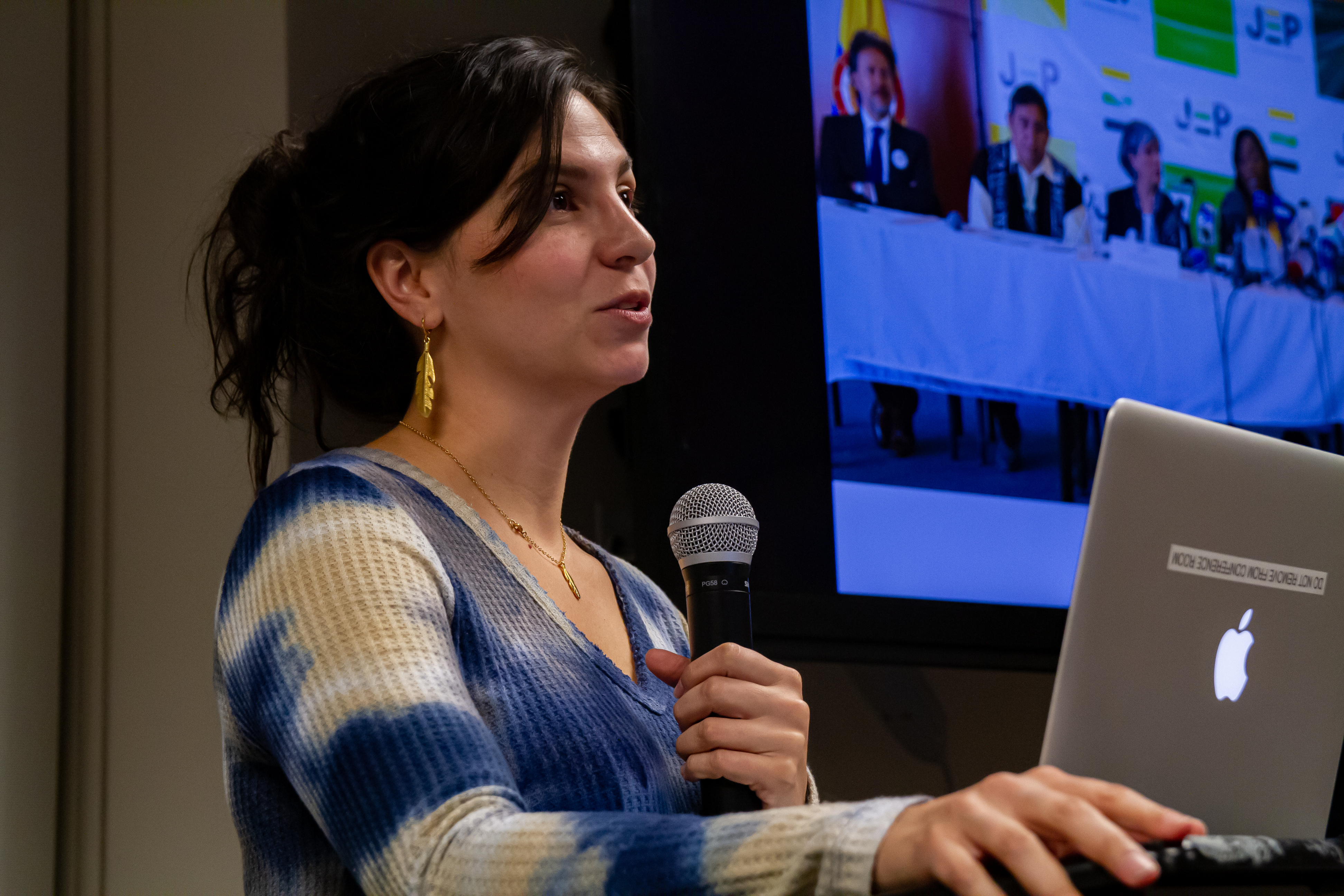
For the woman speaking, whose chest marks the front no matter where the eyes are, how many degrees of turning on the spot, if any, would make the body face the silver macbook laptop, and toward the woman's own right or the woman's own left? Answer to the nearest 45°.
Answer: approximately 45° to the woman's own left

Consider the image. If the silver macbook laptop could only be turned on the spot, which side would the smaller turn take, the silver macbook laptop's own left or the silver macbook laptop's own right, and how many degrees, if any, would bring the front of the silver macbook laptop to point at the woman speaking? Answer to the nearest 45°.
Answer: approximately 45° to the silver macbook laptop's own left

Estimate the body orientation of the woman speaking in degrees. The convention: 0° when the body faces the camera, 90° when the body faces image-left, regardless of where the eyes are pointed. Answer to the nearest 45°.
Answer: approximately 315°

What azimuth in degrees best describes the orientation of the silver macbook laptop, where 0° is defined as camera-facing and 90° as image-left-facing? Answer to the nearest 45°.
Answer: approximately 135°

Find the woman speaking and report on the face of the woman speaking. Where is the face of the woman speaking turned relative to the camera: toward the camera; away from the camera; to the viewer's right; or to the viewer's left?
to the viewer's right

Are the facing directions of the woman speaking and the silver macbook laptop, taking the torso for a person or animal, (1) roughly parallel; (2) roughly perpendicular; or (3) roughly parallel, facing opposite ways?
roughly parallel, facing opposite ways
